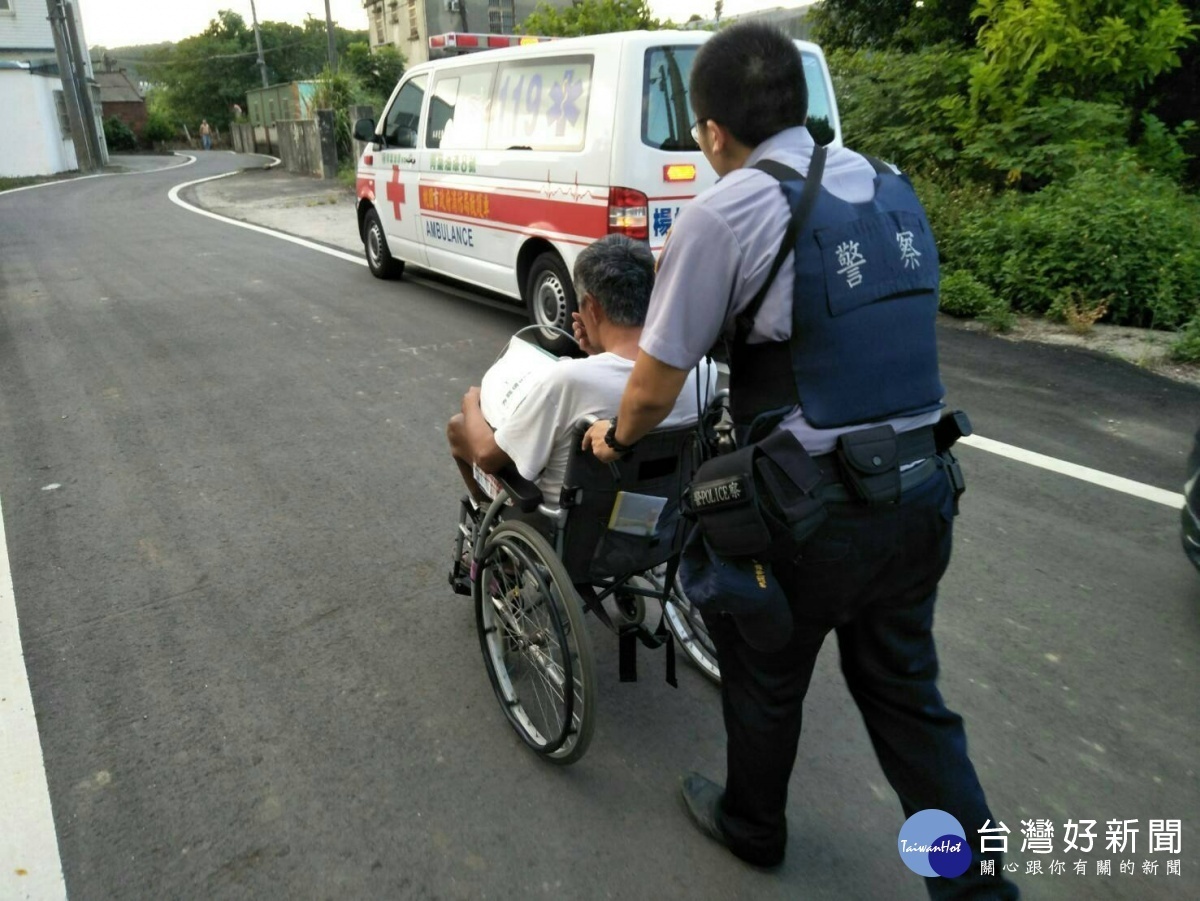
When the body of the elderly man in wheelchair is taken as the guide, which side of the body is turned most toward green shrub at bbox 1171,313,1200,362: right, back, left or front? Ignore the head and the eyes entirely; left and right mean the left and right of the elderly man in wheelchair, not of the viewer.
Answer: right

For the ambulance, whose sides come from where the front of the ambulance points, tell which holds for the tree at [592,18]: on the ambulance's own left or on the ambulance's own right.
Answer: on the ambulance's own right

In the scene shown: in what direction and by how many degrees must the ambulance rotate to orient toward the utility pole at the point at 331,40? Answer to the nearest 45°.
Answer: approximately 45° to its right

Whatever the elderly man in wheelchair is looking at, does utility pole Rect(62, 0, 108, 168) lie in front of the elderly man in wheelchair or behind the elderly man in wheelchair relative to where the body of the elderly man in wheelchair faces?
in front

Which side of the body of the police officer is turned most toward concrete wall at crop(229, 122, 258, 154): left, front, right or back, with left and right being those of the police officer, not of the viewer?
front

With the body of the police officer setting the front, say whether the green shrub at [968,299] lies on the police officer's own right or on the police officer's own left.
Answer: on the police officer's own right

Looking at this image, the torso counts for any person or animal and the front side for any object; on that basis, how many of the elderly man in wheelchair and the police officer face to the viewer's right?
0

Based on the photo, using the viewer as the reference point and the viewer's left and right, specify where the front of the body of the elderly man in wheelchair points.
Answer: facing away from the viewer and to the left of the viewer

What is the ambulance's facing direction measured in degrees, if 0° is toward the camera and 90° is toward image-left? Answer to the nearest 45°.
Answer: approximately 135°

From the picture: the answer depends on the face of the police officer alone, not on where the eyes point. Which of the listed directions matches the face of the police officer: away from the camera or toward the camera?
away from the camera

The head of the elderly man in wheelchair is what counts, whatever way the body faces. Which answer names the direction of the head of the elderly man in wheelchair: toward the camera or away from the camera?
away from the camera

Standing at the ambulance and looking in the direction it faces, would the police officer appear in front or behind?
behind

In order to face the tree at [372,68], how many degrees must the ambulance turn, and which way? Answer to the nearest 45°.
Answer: approximately 45° to its right

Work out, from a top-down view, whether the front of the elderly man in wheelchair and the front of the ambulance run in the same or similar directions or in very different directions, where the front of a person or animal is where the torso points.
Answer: same or similar directions

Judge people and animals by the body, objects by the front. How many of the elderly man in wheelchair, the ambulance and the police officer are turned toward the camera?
0

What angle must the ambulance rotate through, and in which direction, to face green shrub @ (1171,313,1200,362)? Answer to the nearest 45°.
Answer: approximately 135° to its right

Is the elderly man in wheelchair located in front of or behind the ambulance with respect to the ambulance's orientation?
behind

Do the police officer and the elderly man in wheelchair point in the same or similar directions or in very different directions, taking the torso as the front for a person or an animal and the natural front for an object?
same or similar directions
